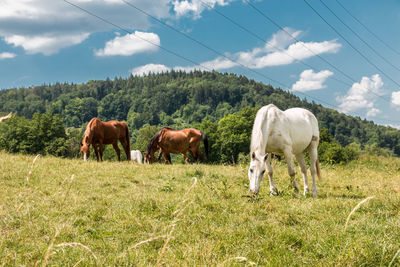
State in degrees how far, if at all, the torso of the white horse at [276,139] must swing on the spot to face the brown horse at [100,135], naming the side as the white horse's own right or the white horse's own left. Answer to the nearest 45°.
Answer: approximately 90° to the white horse's own right

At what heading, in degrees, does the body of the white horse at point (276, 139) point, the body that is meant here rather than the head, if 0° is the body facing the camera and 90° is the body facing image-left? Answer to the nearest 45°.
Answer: approximately 45°
